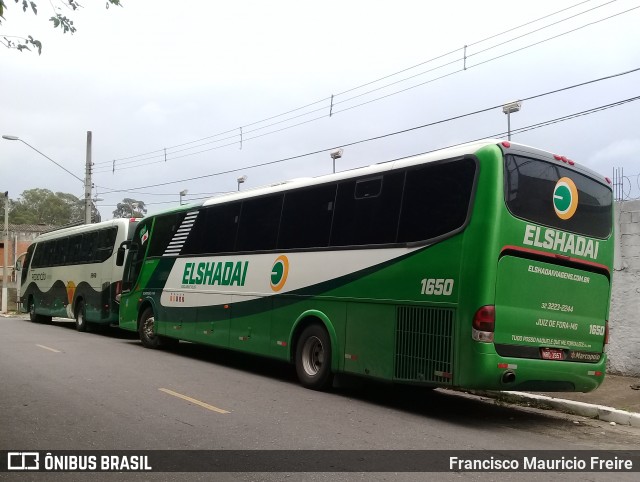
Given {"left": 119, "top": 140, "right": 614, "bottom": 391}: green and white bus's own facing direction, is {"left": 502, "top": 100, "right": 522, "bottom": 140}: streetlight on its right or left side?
on its right

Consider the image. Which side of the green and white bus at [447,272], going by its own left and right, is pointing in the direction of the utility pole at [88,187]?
front

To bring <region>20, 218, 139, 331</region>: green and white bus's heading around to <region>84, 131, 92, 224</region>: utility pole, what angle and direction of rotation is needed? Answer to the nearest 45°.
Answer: approximately 45° to its right

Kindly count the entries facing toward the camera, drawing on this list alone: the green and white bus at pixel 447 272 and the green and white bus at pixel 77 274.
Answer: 0

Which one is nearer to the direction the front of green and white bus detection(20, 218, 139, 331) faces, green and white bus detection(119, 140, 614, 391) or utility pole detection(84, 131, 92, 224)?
the utility pole

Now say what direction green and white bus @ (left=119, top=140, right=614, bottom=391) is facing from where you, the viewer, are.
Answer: facing away from the viewer and to the left of the viewer

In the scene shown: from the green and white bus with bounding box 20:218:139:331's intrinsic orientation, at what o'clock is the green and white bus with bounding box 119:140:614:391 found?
the green and white bus with bounding box 119:140:614:391 is roughly at 7 o'clock from the green and white bus with bounding box 20:218:139:331.

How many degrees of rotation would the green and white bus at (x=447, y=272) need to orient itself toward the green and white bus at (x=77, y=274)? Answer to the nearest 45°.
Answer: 0° — it already faces it

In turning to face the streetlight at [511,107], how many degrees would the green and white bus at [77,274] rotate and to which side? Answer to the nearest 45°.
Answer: approximately 180°

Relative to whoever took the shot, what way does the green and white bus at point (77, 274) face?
facing away from the viewer and to the left of the viewer
